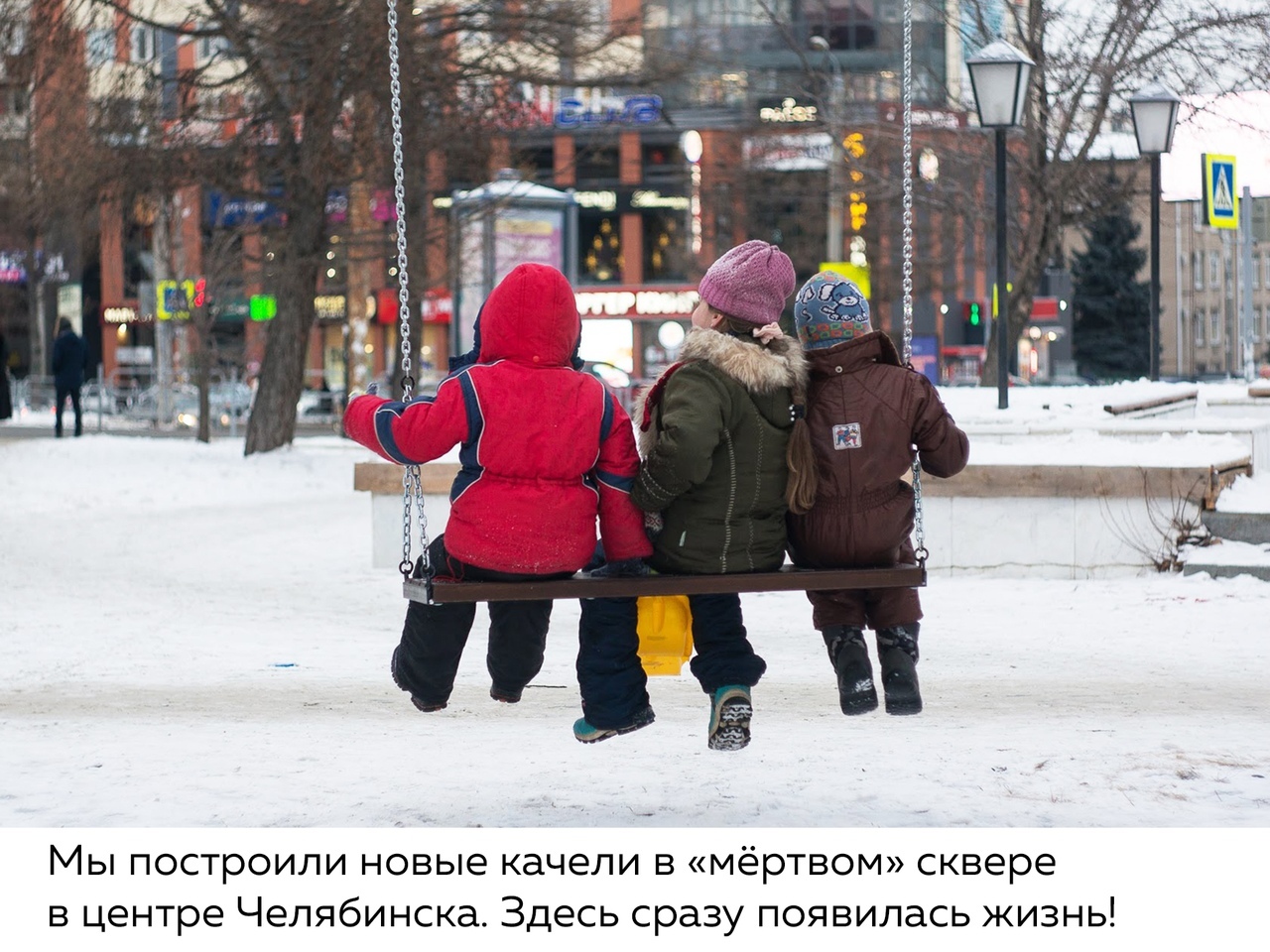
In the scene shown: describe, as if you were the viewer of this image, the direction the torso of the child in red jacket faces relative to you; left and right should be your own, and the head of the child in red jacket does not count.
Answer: facing away from the viewer

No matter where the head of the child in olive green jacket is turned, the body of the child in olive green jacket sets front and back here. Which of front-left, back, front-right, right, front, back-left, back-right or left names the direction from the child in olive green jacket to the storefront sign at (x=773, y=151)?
front-right

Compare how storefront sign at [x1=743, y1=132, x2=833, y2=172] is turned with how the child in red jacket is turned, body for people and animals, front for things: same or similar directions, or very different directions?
very different directions

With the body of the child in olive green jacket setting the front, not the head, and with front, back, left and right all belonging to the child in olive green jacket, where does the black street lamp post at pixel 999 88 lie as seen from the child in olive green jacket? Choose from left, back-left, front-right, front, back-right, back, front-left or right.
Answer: front-right

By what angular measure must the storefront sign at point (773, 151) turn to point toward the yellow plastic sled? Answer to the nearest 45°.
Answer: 0° — it already faces it

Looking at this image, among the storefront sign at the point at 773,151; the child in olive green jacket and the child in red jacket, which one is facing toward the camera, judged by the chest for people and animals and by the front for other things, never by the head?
the storefront sign

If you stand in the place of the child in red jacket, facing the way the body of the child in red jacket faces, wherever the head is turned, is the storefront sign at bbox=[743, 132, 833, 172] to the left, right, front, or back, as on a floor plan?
front

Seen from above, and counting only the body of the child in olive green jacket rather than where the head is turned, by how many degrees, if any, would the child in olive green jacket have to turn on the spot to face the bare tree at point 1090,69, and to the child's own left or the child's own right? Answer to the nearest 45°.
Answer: approximately 45° to the child's own right

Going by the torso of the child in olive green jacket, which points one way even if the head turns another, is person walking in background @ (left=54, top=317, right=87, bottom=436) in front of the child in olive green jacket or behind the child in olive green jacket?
in front

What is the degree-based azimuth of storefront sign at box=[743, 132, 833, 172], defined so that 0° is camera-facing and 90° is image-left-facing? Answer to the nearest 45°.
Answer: approximately 0°

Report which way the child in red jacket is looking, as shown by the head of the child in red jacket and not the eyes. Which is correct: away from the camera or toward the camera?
away from the camera

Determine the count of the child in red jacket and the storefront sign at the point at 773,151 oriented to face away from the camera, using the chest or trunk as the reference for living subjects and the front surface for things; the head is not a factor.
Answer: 1

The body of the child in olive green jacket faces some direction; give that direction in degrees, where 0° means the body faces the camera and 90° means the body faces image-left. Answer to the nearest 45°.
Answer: approximately 135°
